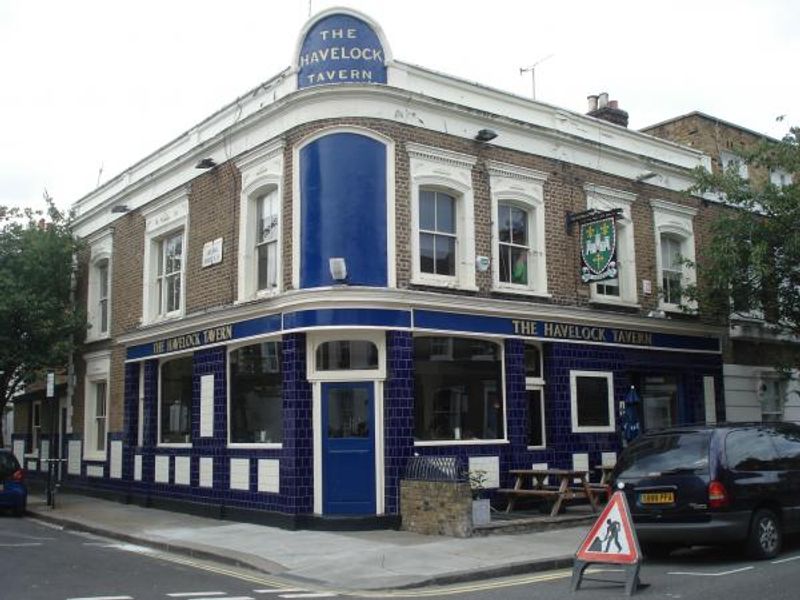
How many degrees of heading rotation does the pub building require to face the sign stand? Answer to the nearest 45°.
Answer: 0° — it already faces it

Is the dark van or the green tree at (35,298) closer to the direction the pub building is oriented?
the dark van

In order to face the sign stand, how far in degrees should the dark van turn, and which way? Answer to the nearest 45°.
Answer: approximately 180°

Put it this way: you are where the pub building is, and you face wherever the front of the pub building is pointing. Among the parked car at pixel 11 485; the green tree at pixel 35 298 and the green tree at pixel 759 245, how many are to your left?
1

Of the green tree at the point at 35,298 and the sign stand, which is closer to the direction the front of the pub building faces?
the sign stand

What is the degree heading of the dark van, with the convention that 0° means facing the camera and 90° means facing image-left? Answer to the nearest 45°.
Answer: approximately 225°

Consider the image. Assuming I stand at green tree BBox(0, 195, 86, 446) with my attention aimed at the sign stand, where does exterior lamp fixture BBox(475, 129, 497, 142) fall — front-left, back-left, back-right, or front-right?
front-left

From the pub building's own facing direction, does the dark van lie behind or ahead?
ahead

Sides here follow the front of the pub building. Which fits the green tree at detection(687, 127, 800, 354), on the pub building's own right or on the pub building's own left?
on the pub building's own left

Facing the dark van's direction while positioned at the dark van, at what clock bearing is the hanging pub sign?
The hanging pub sign is roughly at 10 o'clock from the dark van.

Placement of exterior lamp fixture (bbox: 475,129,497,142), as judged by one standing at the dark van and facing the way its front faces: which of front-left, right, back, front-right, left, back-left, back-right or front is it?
left

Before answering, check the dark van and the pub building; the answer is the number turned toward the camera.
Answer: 1

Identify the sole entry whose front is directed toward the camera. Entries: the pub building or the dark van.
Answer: the pub building

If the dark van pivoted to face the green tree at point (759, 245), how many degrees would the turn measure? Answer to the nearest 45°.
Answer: approximately 45° to its left

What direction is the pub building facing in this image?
toward the camera

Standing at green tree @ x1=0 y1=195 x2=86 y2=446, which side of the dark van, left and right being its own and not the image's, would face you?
left

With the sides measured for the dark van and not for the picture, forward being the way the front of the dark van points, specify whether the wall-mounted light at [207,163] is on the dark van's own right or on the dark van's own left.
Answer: on the dark van's own left
